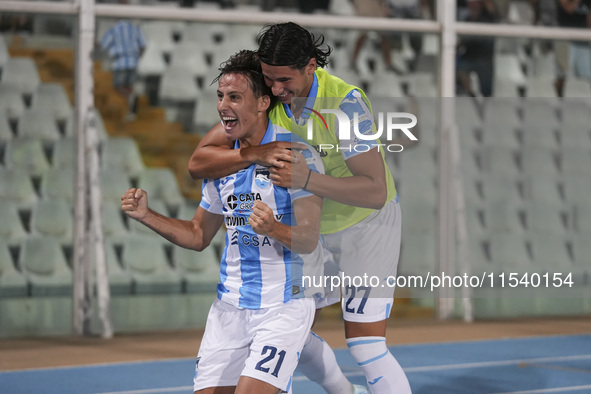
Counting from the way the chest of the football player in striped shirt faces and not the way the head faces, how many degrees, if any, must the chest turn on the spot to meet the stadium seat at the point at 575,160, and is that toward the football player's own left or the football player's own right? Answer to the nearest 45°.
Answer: approximately 180°

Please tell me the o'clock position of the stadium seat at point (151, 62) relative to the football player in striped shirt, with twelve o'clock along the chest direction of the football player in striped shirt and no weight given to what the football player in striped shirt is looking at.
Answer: The stadium seat is roughly at 4 o'clock from the football player in striped shirt.

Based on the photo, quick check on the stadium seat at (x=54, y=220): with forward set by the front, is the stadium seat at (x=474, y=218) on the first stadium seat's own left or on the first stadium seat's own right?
on the first stadium seat's own left

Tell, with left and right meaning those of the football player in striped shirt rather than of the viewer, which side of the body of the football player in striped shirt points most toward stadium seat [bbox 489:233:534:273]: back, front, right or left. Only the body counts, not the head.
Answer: back

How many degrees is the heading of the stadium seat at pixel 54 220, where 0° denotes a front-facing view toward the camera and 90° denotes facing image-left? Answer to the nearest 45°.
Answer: approximately 0°

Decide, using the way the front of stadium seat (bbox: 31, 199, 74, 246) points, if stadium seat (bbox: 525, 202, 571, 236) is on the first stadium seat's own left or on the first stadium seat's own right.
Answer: on the first stadium seat's own left

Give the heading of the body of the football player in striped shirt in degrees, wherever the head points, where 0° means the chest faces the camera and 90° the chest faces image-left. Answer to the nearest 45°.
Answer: approximately 45°

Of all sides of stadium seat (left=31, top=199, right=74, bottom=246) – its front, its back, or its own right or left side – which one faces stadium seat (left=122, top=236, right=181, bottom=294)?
left

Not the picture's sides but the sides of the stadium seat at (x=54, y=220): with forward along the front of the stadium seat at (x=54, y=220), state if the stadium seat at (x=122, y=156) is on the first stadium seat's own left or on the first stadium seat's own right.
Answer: on the first stadium seat's own left

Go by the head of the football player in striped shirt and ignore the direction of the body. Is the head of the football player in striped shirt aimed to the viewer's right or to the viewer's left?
to the viewer's left
